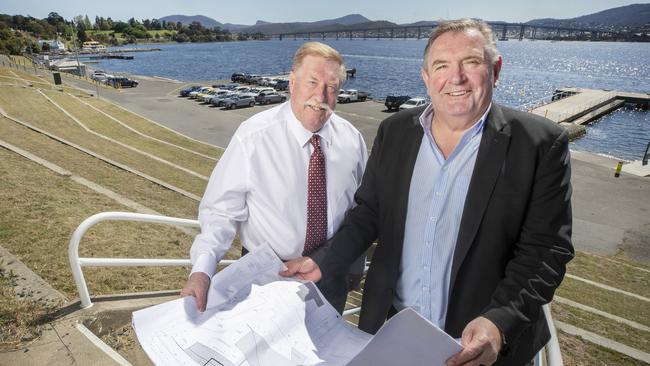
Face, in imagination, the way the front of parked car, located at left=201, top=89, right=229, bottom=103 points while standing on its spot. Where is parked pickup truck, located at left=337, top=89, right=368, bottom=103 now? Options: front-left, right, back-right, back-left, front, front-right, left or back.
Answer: back-left

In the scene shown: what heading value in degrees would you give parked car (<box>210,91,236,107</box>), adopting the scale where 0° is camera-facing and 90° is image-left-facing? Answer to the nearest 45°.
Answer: approximately 45°

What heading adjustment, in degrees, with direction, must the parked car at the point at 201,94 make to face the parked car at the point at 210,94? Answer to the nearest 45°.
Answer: approximately 90° to its left

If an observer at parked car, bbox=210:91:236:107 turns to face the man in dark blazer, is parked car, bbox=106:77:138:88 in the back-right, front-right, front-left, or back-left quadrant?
back-right
